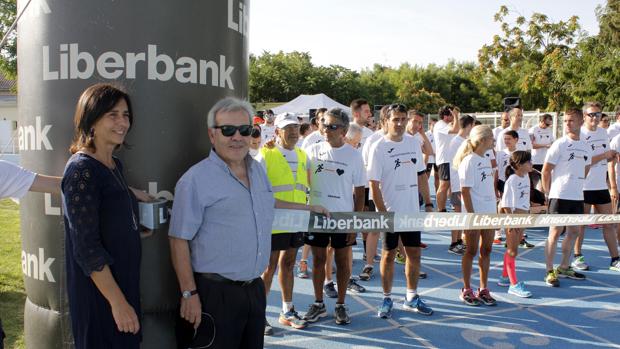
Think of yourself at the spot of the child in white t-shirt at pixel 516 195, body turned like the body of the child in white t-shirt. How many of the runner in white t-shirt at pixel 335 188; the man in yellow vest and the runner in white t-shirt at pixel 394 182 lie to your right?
3

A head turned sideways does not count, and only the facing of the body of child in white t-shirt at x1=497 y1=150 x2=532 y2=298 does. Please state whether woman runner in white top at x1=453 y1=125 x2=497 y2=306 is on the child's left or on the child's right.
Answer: on the child's right

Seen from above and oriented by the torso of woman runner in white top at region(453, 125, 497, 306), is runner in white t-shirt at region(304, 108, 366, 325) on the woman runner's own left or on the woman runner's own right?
on the woman runner's own right

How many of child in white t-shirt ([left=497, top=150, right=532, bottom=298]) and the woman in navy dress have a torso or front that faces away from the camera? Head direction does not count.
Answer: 0

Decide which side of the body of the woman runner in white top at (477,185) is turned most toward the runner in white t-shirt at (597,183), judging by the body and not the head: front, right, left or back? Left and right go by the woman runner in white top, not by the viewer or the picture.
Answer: left

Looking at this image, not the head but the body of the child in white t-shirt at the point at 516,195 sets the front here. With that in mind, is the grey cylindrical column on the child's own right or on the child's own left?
on the child's own right

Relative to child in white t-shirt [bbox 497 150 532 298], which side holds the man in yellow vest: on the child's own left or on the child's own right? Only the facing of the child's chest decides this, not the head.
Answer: on the child's own right

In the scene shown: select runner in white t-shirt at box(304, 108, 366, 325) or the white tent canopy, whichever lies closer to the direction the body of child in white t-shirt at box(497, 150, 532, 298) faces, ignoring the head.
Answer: the runner in white t-shirt
